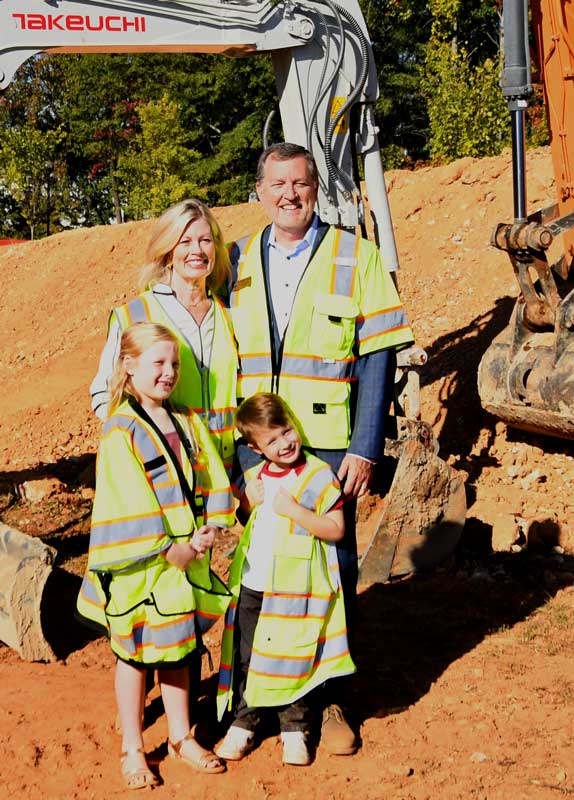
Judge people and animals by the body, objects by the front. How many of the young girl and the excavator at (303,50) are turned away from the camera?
0

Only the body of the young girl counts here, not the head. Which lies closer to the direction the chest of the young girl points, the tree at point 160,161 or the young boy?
the young boy

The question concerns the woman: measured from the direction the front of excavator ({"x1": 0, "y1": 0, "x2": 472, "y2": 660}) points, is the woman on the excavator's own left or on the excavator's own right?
on the excavator's own right

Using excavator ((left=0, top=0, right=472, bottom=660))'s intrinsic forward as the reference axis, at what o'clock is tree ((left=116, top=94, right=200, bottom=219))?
The tree is roughly at 9 o'clock from the excavator.

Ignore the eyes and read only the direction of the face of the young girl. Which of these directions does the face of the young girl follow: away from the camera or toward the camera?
toward the camera

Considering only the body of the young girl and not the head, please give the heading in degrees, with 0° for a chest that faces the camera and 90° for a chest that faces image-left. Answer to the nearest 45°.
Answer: approximately 315°

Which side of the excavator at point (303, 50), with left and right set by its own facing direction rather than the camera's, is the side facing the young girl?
right

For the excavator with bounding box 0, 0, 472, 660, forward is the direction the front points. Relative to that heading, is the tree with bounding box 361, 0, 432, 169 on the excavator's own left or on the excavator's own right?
on the excavator's own left

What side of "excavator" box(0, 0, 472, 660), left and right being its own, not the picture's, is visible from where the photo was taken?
right

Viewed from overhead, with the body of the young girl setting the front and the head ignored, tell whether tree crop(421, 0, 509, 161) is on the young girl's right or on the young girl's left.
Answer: on the young girl's left

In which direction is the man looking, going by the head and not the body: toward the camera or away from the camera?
toward the camera

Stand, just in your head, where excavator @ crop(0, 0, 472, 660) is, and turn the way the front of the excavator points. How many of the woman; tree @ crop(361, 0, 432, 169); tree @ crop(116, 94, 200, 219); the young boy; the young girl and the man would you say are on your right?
4
